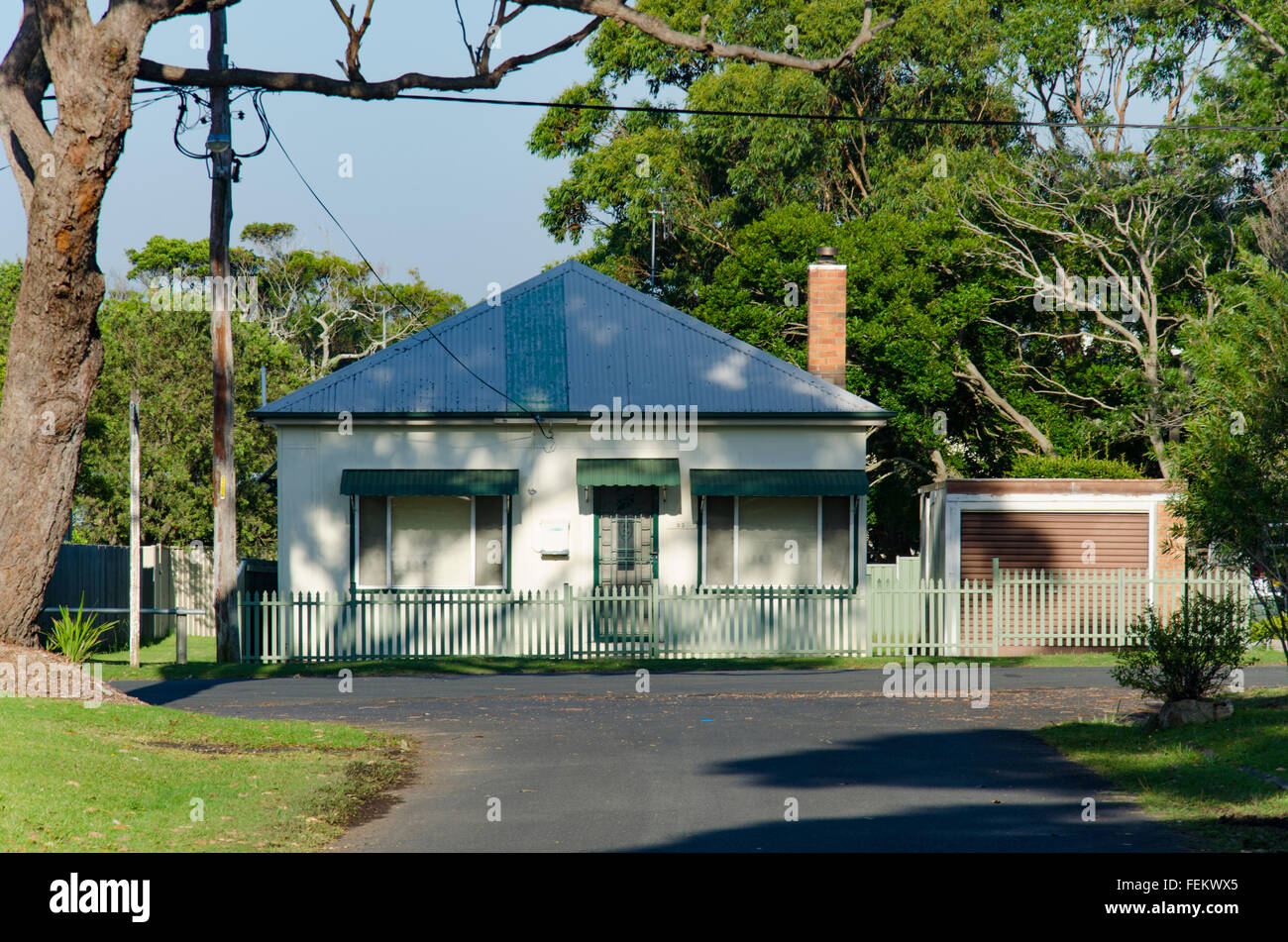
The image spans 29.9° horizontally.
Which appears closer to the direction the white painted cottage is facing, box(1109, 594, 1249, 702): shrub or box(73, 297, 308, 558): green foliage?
the shrub

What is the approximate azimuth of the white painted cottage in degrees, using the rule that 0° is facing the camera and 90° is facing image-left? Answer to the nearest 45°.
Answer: approximately 0°

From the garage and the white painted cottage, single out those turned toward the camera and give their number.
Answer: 2

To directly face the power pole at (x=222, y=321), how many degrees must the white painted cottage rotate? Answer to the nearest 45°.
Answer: approximately 45° to its right

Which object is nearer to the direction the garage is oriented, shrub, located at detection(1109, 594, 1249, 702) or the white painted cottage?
the shrub

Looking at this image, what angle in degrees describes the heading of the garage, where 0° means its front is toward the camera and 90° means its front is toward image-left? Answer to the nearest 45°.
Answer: approximately 0°

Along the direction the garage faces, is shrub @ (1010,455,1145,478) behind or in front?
behind

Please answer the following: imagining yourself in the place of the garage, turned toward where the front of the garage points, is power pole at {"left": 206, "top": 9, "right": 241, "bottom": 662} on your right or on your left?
on your right

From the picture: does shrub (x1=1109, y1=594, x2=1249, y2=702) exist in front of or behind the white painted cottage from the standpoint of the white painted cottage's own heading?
in front

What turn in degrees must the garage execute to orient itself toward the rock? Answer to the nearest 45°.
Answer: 0° — it already faces it

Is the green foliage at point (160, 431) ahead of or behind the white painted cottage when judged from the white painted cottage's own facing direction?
behind

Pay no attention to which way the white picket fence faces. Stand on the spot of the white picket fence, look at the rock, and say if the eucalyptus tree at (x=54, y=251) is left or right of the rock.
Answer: right
